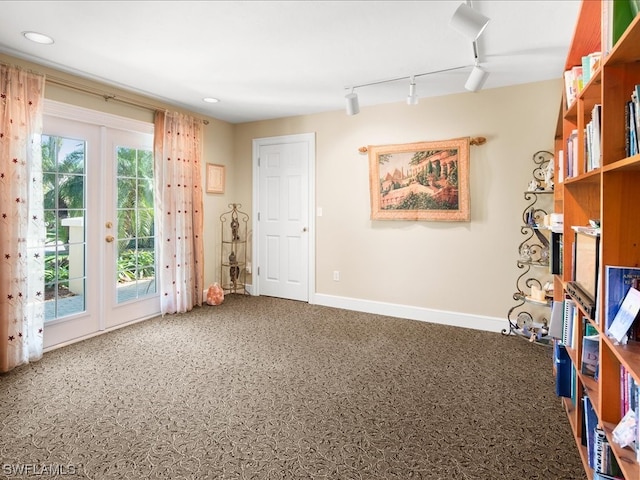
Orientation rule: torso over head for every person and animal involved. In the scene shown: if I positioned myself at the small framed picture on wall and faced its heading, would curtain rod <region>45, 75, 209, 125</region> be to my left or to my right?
on my right

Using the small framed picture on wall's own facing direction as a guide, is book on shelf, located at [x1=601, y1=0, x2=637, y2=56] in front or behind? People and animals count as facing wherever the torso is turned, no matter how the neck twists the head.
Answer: in front

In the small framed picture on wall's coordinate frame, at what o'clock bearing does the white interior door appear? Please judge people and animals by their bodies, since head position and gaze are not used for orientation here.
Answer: The white interior door is roughly at 11 o'clock from the small framed picture on wall.

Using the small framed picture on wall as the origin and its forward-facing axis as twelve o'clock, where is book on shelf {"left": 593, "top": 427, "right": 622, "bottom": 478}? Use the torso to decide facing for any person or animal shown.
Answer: The book on shelf is roughly at 1 o'clock from the small framed picture on wall.

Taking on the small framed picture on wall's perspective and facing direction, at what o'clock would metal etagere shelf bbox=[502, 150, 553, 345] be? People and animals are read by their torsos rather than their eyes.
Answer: The metal etagere shelf is roughly at 12 o'clock from the small framed picture on wall.

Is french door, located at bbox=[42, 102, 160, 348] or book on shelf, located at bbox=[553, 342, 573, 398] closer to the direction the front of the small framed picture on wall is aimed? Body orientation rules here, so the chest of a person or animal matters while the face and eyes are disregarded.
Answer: the book on shelf

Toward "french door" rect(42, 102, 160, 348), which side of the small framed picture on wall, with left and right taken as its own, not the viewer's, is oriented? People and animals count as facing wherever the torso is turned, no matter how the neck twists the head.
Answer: right

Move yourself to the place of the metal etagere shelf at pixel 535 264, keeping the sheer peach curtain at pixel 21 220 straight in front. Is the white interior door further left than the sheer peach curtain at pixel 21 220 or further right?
right

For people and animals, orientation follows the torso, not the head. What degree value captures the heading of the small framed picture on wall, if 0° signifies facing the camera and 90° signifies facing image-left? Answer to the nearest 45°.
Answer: approximately 315°

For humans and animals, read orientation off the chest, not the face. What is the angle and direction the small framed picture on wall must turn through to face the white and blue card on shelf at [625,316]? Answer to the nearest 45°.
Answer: approximately 45° to its right

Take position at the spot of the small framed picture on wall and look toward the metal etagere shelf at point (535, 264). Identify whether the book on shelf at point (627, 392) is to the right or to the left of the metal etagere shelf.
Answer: right

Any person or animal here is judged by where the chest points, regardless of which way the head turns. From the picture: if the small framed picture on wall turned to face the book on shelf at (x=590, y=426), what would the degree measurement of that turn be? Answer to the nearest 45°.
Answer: approximately 45° to its right

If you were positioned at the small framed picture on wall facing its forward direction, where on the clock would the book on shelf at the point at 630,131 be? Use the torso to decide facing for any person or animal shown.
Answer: The book on shelf is roughly at 1 o'clock from the small framed picture on wall.
